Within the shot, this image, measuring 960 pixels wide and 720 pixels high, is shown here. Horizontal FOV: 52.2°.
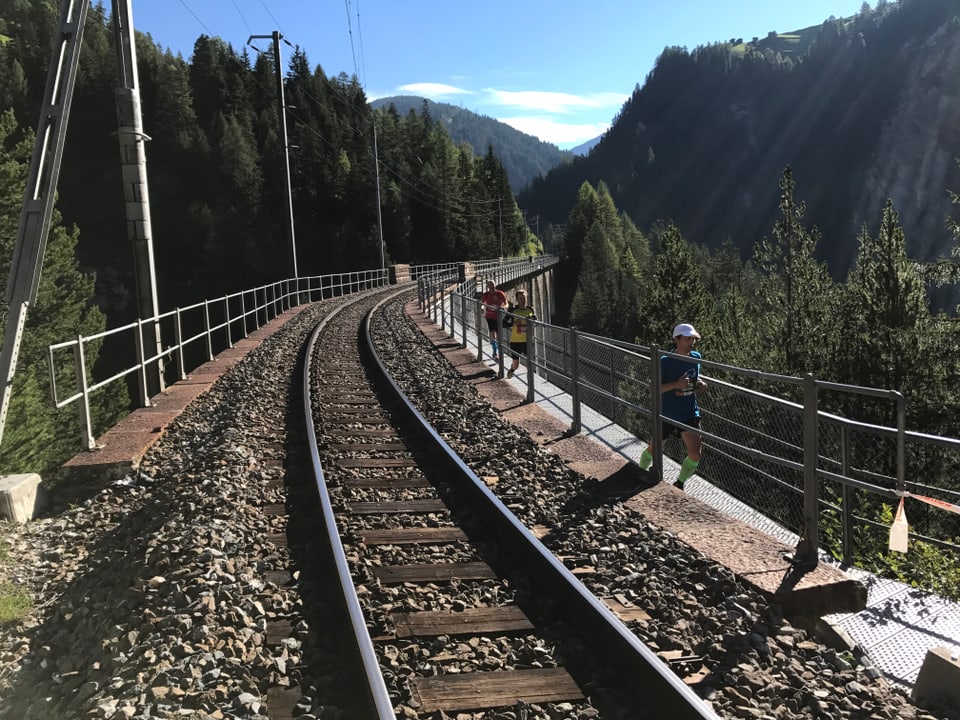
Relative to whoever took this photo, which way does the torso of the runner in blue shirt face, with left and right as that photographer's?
facing the viewer and to the right of the viewer

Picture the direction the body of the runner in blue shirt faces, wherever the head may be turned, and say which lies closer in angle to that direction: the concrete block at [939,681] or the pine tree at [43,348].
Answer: the concrete block

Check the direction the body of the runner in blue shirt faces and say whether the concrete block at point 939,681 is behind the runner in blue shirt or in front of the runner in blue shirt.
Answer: in front

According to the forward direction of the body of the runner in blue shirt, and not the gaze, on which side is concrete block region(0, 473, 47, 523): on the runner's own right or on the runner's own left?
on the runner's own right

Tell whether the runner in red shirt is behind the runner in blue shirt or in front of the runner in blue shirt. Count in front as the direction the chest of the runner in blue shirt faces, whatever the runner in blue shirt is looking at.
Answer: behind
